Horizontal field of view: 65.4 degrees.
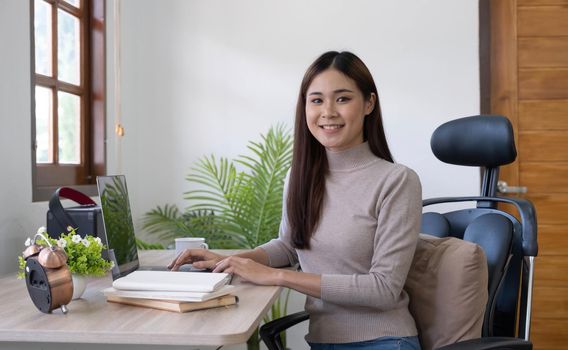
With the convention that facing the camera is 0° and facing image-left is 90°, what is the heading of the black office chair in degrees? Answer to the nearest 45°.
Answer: approximately 45°

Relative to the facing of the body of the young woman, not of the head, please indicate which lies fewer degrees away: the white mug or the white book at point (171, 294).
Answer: the white book

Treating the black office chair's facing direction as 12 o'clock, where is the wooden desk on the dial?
The wooden desk is roughly at 12 o'clock from the black office chair.

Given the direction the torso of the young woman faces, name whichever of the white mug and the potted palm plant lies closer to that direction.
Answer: the white mug

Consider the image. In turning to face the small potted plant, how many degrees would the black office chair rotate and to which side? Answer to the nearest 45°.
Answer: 0° — it already faces it
